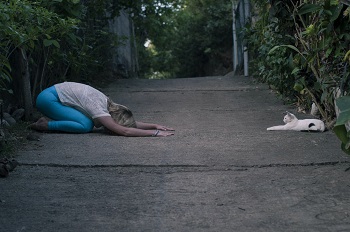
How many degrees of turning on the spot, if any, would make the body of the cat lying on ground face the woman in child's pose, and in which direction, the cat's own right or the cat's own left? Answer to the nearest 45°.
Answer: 0° — it already faces them

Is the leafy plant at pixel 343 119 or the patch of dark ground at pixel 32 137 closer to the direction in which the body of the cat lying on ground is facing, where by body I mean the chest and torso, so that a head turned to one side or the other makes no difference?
the patch of dark ground

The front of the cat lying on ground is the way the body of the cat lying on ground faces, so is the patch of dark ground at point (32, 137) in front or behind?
in front

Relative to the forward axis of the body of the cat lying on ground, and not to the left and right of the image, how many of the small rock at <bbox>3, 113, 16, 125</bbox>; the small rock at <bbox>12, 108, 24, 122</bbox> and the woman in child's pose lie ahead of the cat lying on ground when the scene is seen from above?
3

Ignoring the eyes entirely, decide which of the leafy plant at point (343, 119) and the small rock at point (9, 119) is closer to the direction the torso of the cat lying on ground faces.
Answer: the small rock

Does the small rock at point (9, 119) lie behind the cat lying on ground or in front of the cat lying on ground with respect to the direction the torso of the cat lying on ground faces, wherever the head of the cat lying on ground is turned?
in front

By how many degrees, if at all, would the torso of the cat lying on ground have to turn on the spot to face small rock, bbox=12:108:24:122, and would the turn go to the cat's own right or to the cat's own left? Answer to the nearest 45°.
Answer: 0° — it already faces it

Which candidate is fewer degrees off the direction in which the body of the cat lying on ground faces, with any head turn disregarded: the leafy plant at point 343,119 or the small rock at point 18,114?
the small rock

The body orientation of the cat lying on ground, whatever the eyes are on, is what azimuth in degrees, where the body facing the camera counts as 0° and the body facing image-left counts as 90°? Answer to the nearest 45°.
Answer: approximately 90°
